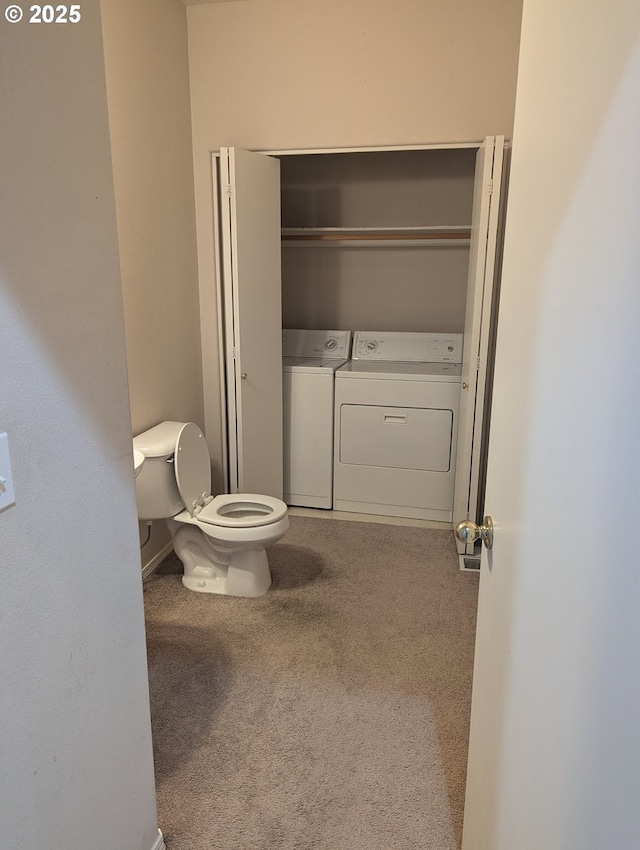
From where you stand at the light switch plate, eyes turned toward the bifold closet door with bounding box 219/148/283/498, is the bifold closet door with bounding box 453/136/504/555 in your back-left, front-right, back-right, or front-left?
front-right

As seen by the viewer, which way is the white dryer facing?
toward the camera

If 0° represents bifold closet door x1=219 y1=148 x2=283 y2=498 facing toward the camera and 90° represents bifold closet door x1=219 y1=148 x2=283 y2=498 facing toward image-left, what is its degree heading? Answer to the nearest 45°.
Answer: approximately 315°

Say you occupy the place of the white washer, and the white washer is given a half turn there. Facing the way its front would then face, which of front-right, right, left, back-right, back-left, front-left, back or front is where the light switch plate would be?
back

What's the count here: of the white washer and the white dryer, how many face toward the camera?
2

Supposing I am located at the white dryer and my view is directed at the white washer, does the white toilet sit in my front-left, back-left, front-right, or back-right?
front-left

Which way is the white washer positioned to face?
toward the camera

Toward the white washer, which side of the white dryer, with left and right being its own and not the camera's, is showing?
right
